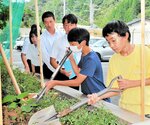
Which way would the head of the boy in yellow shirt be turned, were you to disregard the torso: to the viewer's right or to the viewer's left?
to the viewer's left

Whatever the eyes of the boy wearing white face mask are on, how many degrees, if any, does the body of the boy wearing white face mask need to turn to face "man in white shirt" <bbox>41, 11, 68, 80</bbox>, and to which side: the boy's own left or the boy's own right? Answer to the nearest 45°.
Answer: approximately 90° to the boy's own right

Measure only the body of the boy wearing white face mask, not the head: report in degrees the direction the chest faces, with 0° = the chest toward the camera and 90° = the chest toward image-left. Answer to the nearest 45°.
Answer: approximately 90°

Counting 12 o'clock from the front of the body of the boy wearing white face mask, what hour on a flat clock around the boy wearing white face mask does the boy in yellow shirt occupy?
The boy in yellow shirt is roughly at 8 o'clock from the boy wearing white face mask.

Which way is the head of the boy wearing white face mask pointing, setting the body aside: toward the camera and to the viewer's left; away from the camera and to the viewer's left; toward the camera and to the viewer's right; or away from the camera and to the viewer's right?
toward the camera and to the viewer's left

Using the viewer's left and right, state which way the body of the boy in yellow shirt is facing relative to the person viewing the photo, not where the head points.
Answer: facing the viewer and to the left of the viewer

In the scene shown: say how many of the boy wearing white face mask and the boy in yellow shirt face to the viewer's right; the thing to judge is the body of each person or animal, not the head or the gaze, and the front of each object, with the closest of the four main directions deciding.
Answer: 0

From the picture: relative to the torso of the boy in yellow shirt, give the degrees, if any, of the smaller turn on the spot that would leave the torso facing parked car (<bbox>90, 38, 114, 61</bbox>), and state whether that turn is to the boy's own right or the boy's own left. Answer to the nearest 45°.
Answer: approximately 135° to the boy's own right
